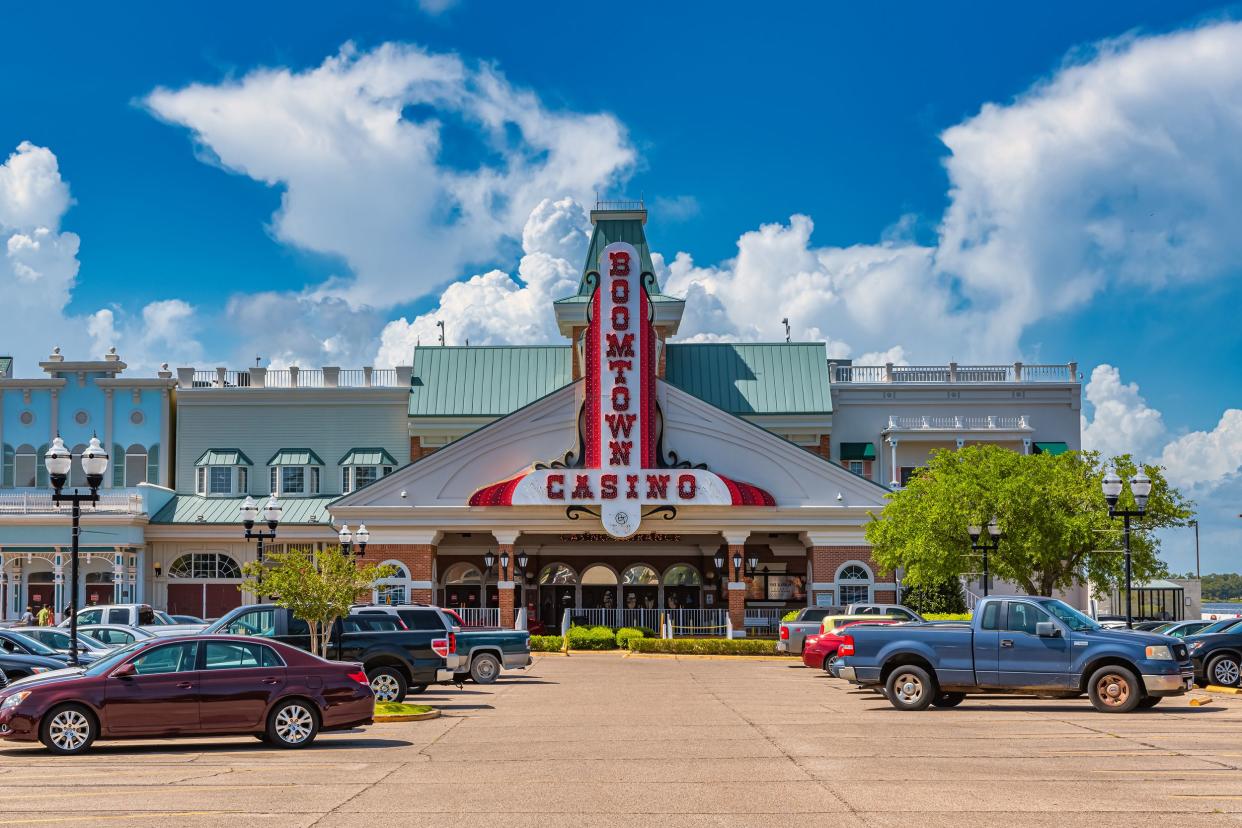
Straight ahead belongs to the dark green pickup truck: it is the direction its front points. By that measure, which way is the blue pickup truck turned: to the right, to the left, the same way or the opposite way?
the opposite way

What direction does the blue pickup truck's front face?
to the viewer's right

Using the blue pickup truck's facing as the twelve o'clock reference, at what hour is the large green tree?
The large green tree is roughly at 9 o'clock from the blue pickup truck.

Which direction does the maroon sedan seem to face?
to the viewer's left

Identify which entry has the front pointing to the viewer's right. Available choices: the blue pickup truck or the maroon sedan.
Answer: the blue pickup truck

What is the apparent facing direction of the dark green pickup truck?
to the viewer's left

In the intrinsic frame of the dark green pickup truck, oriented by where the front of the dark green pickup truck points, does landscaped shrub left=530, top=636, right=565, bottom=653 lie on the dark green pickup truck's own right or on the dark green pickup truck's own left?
on the dark green pickup truck's own right

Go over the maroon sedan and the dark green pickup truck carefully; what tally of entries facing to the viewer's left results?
2

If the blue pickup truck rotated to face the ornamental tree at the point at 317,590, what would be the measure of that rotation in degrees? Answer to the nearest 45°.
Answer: approximately 180°
